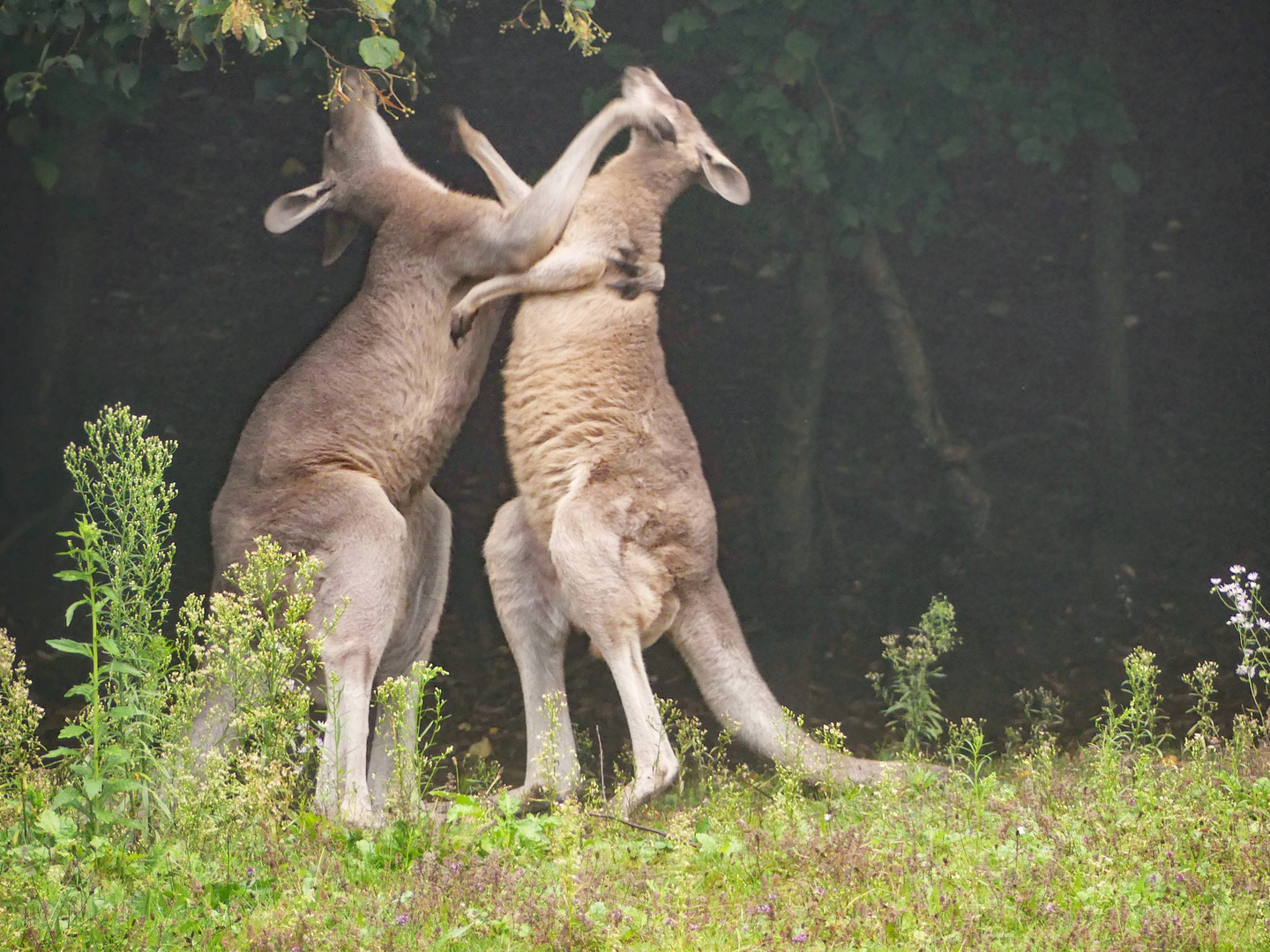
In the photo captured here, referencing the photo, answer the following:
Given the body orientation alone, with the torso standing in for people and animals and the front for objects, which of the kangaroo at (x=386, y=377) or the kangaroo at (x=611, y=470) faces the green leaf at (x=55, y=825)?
the kangaroo at (x=611, y=470)

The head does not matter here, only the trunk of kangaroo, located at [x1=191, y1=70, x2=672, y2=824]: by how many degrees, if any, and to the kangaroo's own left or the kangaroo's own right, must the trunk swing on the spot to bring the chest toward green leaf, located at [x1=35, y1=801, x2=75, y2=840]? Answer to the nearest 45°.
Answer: approximately 135° to the kangaroo's own right

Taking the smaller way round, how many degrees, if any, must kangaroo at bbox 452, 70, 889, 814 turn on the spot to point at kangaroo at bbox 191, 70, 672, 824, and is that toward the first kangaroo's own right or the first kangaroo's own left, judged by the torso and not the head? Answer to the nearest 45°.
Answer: approximately 45° to the first kangaroo's own right

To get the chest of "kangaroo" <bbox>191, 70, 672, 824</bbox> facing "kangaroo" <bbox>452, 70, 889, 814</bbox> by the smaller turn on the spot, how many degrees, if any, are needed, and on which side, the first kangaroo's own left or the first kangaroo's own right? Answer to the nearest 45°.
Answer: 0° — it already faces it

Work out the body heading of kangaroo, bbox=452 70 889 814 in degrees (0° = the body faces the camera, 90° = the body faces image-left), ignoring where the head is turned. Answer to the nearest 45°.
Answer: approximately 45°

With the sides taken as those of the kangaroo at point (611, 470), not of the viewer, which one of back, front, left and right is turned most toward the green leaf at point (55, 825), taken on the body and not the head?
front

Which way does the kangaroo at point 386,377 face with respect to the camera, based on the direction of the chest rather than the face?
to the viewer's right

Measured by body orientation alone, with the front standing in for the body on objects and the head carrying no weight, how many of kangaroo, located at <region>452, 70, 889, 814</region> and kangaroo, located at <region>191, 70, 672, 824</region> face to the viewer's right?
1
